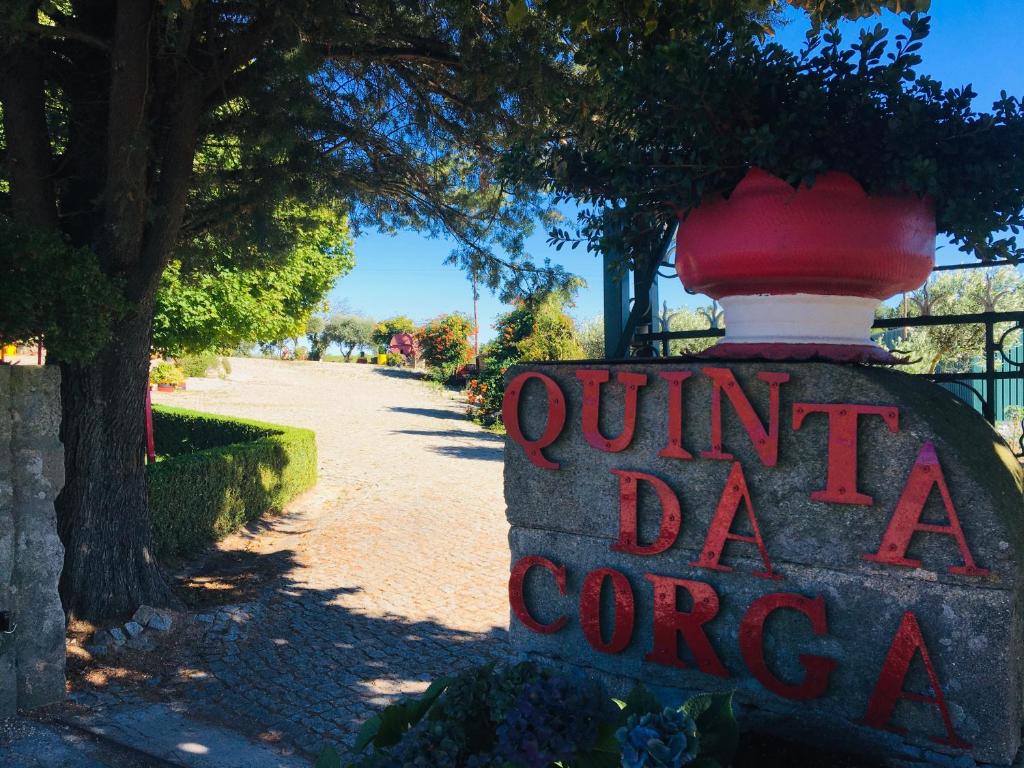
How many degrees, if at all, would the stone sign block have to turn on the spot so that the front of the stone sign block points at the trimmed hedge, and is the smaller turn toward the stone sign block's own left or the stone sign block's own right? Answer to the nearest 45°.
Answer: approximately 90° to the stone sign block's own right

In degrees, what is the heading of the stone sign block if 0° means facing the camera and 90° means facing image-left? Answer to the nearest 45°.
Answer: approximately 45°

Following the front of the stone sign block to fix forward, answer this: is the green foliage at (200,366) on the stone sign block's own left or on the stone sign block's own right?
on the stone sign block's own right
